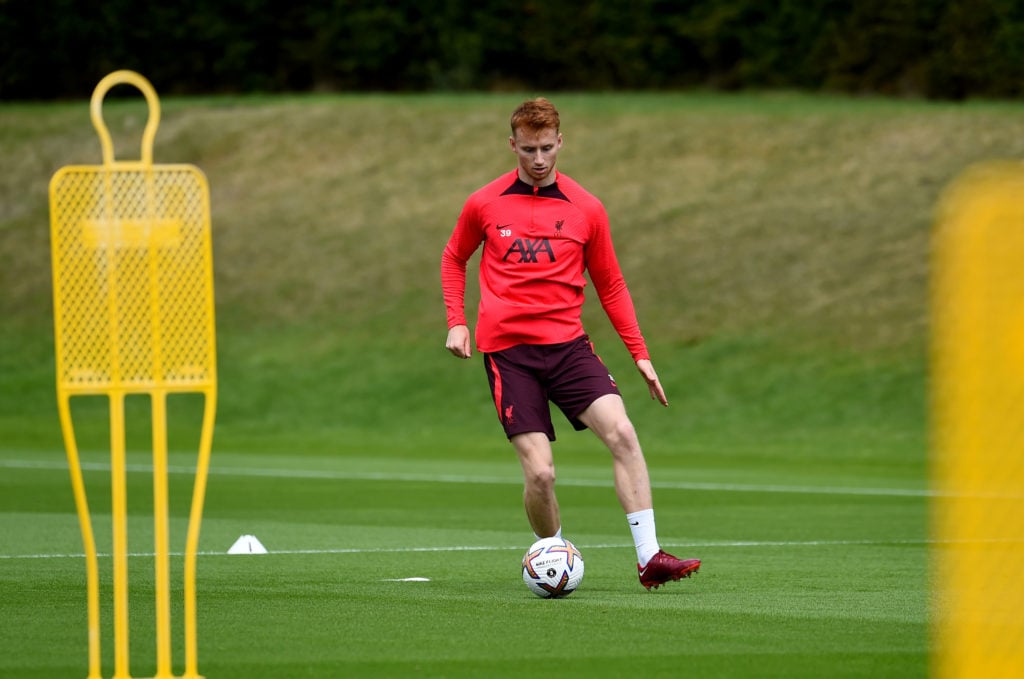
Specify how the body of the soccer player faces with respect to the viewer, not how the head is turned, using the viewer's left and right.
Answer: facing the viewer

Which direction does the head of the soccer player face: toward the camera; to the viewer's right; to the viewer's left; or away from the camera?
toward the camera

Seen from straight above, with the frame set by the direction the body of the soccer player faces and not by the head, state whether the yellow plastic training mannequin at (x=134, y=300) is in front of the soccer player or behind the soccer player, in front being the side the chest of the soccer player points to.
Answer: in front

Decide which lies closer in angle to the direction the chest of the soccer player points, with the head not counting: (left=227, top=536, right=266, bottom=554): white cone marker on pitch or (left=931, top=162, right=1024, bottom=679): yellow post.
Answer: the yellow post

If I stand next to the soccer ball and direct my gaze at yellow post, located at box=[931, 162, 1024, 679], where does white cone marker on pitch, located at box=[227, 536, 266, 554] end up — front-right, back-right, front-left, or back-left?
back-right

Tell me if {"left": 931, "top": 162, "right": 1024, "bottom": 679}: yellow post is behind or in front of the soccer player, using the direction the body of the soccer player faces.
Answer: in front

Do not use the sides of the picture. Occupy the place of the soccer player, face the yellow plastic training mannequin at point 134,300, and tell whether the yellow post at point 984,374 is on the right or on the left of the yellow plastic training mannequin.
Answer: left

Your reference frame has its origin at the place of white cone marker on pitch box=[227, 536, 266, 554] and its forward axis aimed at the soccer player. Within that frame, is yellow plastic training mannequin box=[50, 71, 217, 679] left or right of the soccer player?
right

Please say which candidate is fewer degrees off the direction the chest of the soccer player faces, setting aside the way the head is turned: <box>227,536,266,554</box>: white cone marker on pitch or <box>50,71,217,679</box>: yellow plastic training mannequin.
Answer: the yellow plastic training mannequin
